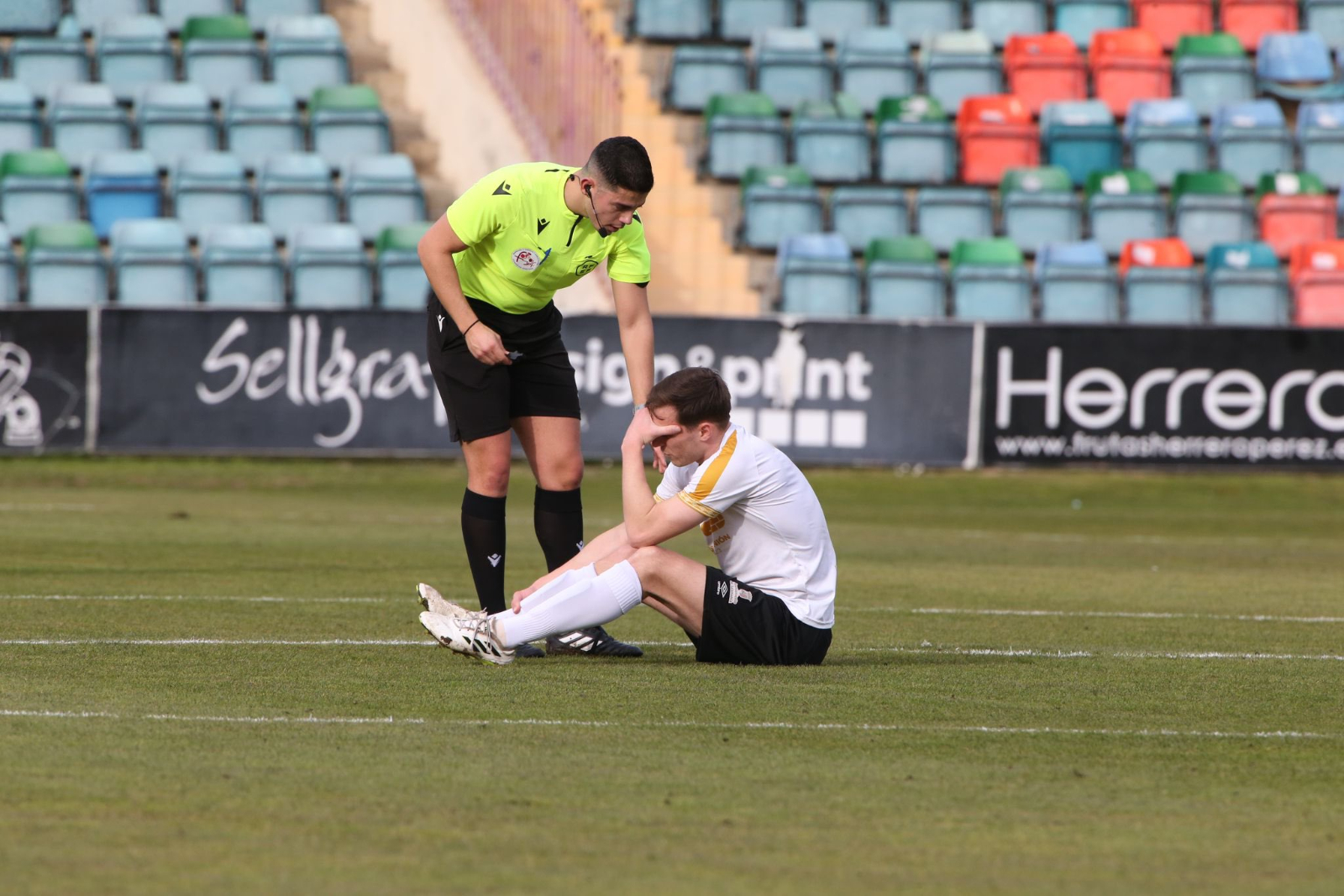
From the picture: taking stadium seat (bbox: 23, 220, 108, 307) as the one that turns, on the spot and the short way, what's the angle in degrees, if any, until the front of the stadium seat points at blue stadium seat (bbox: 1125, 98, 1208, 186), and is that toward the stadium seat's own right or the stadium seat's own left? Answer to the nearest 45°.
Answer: approximately 90° to the stadium seat's own left

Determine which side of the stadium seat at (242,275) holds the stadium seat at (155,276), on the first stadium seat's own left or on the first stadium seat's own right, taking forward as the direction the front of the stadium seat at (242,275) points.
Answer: on the first stadium seat's own right

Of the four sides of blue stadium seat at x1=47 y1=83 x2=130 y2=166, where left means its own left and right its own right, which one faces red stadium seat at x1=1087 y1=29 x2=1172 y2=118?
left

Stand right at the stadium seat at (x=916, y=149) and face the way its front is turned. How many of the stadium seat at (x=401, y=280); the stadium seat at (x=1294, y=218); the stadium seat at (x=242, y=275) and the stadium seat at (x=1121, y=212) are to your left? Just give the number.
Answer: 2

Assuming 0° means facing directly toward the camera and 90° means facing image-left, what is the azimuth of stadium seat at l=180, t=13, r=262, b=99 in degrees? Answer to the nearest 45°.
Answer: approximately 0°

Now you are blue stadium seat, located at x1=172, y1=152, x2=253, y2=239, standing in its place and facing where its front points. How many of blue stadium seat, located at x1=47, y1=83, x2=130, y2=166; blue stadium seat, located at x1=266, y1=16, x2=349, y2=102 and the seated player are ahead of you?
1

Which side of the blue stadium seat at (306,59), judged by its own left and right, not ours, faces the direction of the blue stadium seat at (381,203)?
front

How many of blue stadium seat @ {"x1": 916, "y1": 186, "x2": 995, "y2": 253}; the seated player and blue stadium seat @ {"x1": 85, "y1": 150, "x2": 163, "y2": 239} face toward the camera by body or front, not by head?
2

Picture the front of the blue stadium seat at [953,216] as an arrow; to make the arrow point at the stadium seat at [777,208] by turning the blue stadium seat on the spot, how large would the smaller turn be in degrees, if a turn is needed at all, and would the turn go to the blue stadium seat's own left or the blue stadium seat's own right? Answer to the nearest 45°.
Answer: approximately 90° to the blue stadium seat's own right

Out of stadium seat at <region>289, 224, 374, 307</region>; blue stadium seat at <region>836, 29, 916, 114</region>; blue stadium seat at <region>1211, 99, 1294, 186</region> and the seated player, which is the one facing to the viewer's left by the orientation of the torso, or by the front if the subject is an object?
the seated player

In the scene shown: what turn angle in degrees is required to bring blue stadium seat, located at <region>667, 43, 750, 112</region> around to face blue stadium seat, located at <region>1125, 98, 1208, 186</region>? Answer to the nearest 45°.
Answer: approximately 90° to its left

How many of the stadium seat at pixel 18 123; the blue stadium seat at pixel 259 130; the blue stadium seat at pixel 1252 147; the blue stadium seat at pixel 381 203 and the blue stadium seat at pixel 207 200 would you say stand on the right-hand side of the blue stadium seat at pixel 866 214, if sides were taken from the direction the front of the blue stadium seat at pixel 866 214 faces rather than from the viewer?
4
